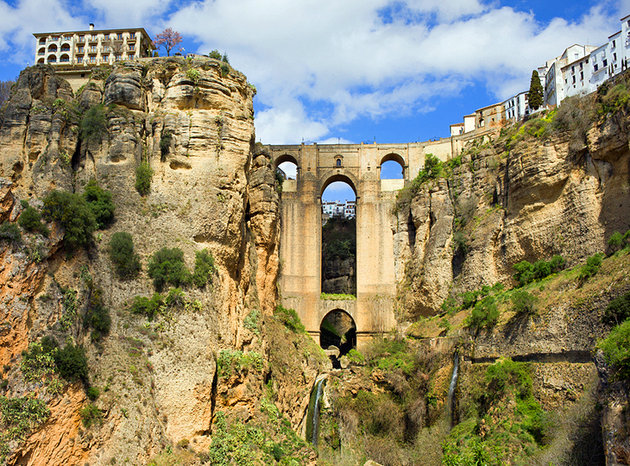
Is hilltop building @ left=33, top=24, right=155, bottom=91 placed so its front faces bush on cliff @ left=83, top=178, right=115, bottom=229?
yes

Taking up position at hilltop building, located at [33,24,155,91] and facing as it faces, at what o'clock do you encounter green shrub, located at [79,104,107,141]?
The green shrub is roughly at 12 o'clock from the hilltop building.

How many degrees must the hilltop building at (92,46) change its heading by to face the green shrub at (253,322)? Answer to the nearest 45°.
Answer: approximately 90° to its left

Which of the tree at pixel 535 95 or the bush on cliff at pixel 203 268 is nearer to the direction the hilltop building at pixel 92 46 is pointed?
the bush on cliff

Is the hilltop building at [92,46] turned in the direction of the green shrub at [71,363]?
yes

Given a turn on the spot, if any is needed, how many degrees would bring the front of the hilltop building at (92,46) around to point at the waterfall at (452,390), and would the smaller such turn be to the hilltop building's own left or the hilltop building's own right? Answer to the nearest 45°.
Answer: approximately 45° to the hilltop building's own left

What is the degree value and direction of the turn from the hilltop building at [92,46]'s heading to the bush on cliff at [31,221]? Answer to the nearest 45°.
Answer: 0° — it already faces it

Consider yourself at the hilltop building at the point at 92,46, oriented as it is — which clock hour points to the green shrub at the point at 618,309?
The green shrub is roughly at 11 o'clock from the hilltop building.

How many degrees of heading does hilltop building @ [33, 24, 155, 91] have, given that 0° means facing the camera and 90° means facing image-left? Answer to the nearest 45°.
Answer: approximately 0°

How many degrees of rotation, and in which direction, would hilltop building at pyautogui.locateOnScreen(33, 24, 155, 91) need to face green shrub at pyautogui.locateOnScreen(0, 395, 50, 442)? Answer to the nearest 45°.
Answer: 0° — it already faces it
